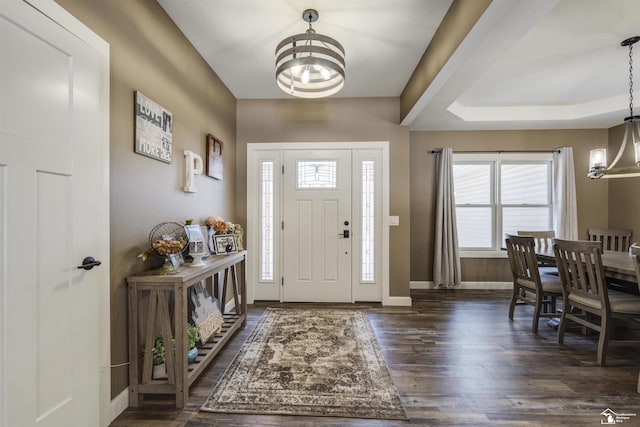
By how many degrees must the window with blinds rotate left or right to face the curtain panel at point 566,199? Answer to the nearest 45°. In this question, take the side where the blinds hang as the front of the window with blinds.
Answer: approximately 90° to its left

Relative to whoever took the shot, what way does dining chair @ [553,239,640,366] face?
facing away from the viewer and to the right of the viewer

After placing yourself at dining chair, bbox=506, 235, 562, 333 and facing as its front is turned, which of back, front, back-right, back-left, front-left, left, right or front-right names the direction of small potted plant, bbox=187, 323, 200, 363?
back

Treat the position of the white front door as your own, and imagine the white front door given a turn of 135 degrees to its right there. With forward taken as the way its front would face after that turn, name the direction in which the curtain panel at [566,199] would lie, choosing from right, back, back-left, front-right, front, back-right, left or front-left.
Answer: back-right

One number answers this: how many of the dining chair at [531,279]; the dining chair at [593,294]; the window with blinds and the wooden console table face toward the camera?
1

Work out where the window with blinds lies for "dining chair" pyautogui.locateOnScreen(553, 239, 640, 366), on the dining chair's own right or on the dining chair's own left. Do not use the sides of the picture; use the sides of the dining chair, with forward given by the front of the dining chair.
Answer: on the dining chair's own left

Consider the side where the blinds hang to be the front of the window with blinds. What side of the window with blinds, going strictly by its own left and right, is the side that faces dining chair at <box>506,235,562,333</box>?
front

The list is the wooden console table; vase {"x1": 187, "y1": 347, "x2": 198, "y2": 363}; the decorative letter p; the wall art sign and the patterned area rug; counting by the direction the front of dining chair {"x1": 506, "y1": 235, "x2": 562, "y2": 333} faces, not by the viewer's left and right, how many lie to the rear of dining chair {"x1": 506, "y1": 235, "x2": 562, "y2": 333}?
5

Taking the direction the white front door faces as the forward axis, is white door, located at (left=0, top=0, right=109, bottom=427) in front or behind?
in front

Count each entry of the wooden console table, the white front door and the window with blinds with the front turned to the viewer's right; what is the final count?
1

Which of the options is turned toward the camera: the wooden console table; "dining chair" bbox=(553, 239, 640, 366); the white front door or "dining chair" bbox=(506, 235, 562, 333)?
the white front door

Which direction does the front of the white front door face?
toward the camera

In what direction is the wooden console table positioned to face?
to the viewer's right

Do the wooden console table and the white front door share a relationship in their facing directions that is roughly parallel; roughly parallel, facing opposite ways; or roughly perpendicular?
roughly perpendicular
